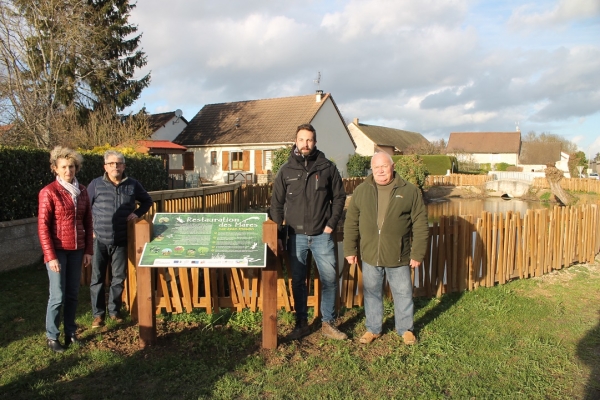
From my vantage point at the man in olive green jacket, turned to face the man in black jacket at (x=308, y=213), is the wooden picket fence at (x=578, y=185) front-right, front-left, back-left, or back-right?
back-right

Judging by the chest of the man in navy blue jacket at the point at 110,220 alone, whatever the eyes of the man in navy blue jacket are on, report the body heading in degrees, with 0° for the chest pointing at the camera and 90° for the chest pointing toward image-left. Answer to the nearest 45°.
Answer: approximately 0°

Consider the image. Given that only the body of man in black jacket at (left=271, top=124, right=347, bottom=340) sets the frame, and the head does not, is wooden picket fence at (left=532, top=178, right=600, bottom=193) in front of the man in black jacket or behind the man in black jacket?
behind

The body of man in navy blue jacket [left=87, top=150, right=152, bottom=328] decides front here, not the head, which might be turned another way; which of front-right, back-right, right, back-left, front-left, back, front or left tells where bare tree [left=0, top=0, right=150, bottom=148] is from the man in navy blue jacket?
back

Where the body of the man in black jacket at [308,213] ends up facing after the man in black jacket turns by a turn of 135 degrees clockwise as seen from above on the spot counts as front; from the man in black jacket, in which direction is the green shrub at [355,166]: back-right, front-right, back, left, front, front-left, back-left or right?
front-right

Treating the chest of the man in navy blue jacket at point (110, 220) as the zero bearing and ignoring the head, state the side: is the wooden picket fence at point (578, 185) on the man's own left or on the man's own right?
on the man's own left

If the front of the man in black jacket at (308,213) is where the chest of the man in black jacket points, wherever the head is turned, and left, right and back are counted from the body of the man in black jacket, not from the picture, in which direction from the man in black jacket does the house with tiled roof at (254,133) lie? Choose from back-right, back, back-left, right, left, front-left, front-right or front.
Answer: back

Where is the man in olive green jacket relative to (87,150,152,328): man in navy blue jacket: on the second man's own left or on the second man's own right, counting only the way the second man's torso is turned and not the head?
on the second man's own left
